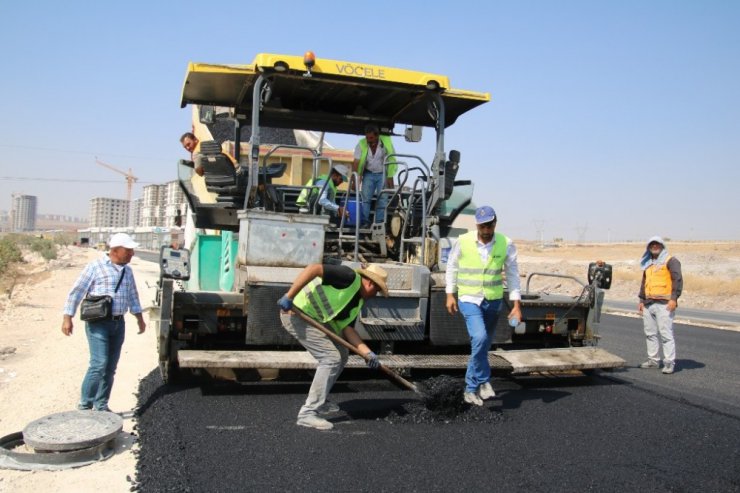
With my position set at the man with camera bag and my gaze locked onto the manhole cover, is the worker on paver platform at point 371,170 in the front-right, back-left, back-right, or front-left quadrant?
back-left

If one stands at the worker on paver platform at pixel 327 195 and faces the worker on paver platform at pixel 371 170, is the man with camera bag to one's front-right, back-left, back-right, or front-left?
back-right

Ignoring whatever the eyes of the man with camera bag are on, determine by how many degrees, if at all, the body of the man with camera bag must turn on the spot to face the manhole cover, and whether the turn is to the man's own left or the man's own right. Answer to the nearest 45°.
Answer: approximately 45° to the man's own right

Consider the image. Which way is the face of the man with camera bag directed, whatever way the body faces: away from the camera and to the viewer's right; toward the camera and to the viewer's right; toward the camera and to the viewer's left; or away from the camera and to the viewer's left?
toward the camera and to the viewer's right

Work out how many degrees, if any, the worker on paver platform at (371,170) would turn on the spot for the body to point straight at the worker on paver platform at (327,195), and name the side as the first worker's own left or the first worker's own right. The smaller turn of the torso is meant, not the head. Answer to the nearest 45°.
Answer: approximately 45° to the first worker's own right

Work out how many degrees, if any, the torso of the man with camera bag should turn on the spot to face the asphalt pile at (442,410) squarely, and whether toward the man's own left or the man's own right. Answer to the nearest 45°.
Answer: approximately 45° to the man's own left

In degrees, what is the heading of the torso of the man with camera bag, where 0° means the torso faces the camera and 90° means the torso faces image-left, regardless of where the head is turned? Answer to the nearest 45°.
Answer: approximately 315°

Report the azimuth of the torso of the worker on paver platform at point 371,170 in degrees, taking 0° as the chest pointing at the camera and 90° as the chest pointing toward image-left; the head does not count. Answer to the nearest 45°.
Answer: approximately 0°

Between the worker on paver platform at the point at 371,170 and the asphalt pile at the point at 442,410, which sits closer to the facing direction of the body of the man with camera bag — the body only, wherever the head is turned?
the asphalt pile
